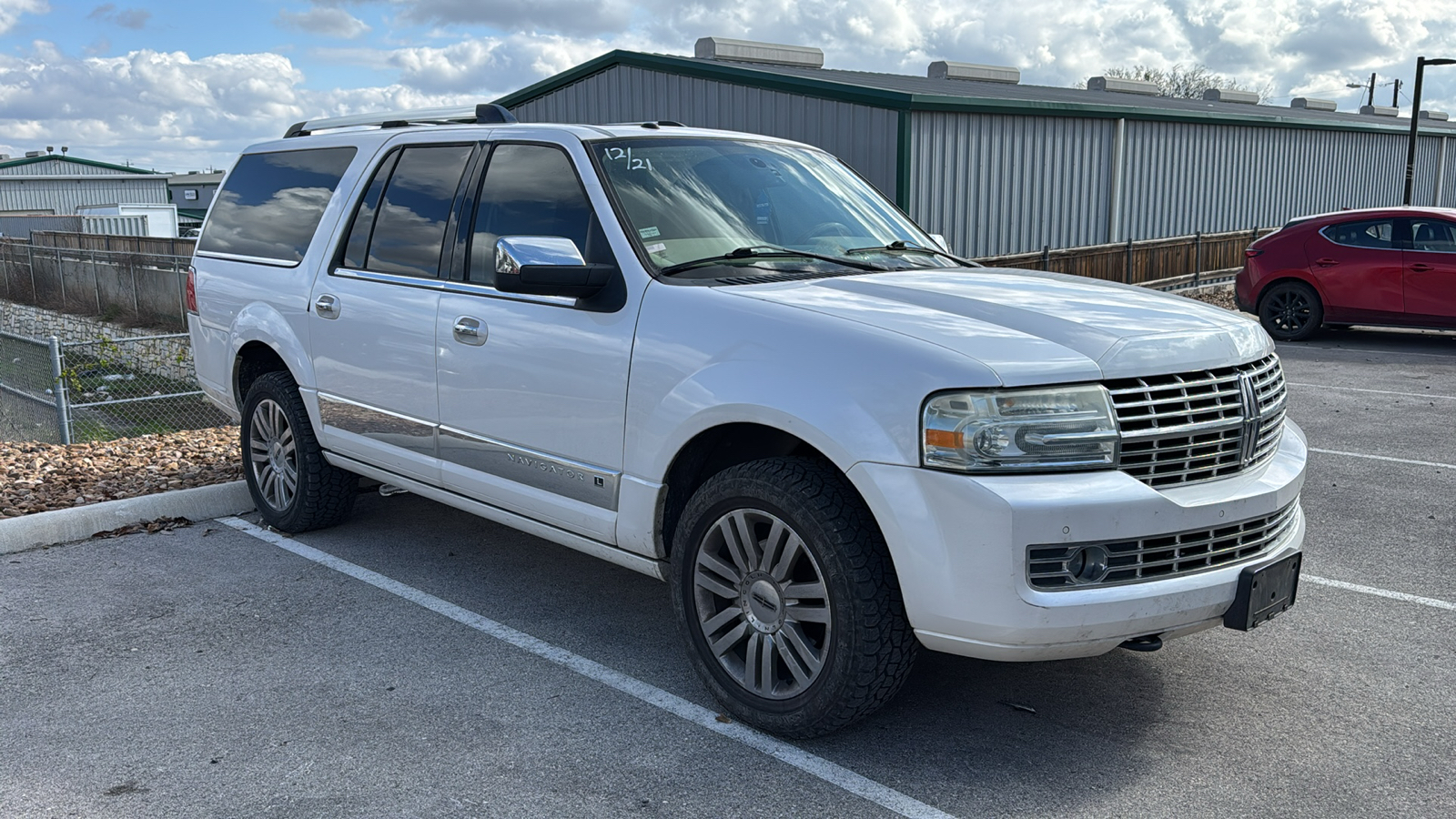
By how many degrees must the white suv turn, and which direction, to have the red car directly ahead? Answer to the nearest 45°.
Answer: approximately 90° to its left

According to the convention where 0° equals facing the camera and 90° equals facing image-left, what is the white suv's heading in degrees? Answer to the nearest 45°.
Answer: approximately 315°

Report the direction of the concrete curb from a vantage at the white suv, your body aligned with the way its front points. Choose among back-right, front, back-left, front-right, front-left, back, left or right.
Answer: back

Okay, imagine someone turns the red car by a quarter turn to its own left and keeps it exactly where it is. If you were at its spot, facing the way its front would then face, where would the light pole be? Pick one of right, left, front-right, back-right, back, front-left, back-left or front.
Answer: front

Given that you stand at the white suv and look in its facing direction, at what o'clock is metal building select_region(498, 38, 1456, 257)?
The metal building is roughly at 8 o'clock from the white suv.

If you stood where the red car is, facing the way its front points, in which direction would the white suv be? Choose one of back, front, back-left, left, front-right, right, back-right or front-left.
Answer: right

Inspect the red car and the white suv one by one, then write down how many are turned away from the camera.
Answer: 0

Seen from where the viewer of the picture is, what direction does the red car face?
facing to the right of the viewer

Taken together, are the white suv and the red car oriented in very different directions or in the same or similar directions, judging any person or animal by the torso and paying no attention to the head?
same or similar directions
